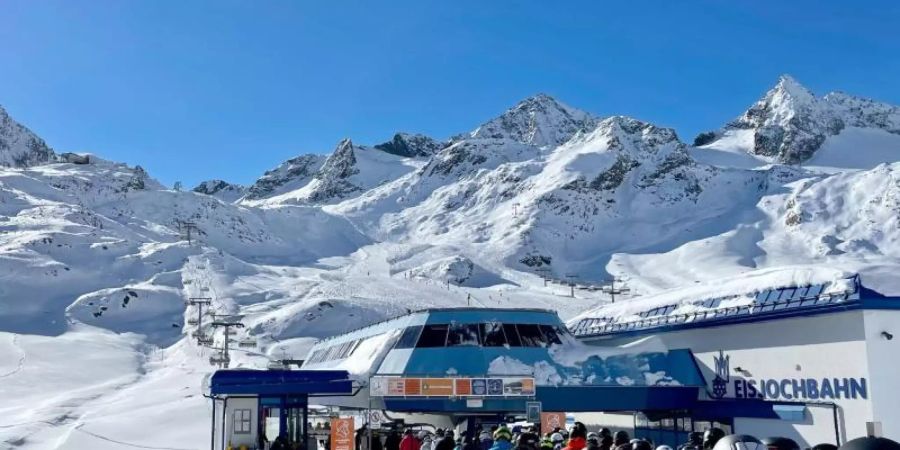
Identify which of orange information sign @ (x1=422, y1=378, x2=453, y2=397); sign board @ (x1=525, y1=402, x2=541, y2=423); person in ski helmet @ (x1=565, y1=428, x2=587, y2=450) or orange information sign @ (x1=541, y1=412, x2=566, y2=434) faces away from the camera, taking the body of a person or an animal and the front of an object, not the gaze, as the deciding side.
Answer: the person in ski helmet

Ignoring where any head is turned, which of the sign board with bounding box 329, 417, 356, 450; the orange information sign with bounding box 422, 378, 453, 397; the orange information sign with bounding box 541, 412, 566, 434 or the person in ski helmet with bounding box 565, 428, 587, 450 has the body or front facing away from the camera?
the person in ski helmet

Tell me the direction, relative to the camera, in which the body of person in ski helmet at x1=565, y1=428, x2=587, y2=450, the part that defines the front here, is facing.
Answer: away from the camera

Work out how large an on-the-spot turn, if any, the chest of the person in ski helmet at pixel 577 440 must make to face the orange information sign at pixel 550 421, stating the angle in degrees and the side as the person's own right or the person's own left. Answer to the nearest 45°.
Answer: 0° — they already face it

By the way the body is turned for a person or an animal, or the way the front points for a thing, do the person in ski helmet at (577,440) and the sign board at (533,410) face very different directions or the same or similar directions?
very different directions

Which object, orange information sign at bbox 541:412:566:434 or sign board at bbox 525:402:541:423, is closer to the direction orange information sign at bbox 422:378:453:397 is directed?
the orange information sign

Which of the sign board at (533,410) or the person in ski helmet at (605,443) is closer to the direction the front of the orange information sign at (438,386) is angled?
the person in ski helmet

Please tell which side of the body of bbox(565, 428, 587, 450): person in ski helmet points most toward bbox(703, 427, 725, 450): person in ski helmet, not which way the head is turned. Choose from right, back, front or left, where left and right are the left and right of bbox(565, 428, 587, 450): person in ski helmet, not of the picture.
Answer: right
